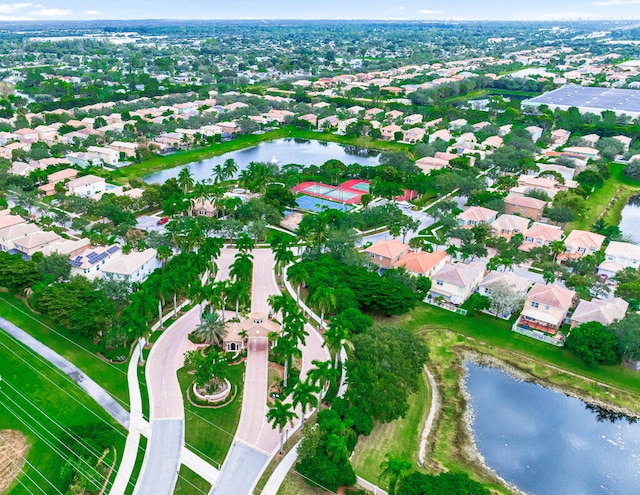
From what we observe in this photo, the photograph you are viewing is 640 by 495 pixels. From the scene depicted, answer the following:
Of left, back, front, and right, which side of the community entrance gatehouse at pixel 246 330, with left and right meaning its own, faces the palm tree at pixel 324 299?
left

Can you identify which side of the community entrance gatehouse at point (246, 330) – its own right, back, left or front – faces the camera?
front

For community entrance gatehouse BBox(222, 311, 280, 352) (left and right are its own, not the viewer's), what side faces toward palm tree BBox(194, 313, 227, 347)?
right
